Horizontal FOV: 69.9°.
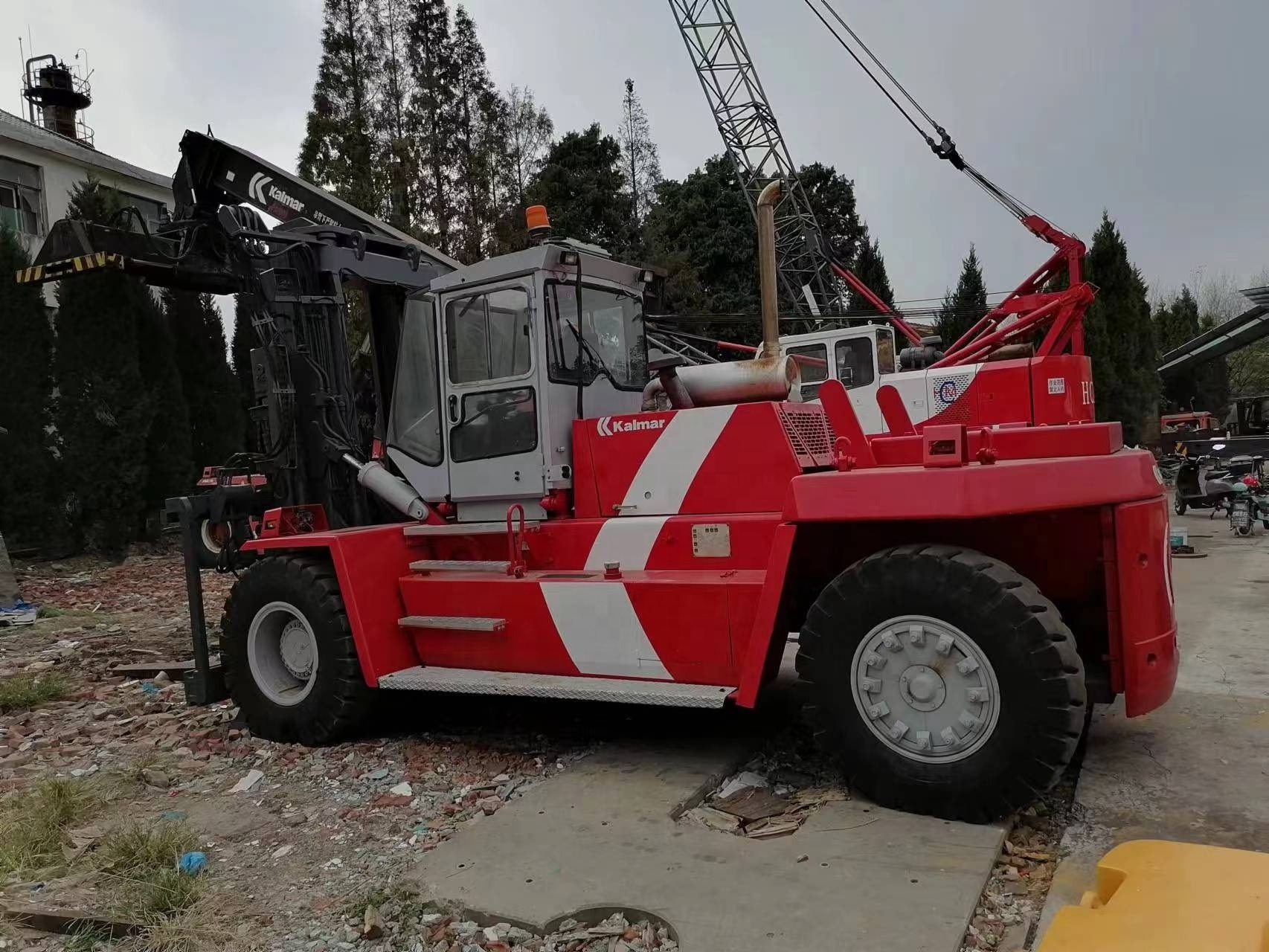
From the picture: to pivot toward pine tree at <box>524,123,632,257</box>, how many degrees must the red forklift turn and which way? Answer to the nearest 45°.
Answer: approximately 45° to its right

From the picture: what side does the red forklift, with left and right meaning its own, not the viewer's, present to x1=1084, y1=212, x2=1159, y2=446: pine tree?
right

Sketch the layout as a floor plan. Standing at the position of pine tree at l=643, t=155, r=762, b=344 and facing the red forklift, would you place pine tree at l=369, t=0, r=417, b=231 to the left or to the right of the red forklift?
right

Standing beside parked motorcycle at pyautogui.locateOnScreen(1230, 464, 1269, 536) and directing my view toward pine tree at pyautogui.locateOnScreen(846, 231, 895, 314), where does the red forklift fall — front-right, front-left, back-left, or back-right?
back-left

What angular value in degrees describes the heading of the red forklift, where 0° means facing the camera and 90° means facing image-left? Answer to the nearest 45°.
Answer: approximately 135°

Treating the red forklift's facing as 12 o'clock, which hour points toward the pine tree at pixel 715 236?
The pine tree is roughly at 2 o'clock from the red forklift.

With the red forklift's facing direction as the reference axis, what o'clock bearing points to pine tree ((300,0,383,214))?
The pine tree is roughly at 1 o'clock from the red forklift.

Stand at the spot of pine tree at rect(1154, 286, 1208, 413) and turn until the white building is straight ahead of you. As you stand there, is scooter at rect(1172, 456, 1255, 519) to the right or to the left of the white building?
left

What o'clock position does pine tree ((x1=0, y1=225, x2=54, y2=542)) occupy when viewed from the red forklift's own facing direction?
The pine tree is roughly at 12 o'clock from the red forklift.

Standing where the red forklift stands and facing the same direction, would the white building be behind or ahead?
ahead

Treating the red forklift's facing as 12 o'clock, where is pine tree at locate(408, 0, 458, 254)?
The pine tree is roughly at 1 o'clock from the red forklift.

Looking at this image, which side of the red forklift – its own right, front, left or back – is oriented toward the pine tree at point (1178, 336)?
right
